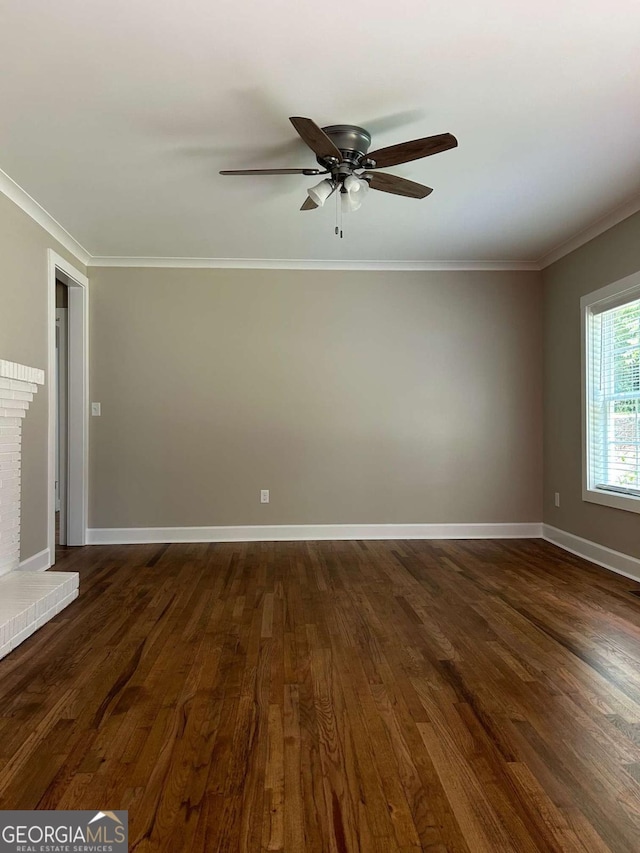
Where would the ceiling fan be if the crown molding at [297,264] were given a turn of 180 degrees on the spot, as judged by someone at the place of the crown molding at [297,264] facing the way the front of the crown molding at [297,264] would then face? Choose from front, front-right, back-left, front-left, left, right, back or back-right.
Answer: back

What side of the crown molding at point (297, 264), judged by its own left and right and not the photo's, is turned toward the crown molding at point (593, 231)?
left

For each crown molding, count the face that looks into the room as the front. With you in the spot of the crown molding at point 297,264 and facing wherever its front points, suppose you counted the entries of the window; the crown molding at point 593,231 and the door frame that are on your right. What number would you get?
1

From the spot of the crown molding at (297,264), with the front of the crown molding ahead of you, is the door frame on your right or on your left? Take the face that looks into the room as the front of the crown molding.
on your right

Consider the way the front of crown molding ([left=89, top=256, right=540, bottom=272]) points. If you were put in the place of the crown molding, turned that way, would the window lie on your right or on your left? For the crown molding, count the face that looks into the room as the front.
on your left

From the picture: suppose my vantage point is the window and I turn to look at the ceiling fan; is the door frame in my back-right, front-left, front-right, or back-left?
front-right

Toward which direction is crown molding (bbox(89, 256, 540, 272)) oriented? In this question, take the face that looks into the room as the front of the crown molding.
toward the camera

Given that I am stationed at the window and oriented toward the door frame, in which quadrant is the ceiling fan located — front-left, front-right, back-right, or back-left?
front-left

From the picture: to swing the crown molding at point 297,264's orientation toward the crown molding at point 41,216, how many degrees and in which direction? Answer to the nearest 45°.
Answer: approximately 45° to its right
